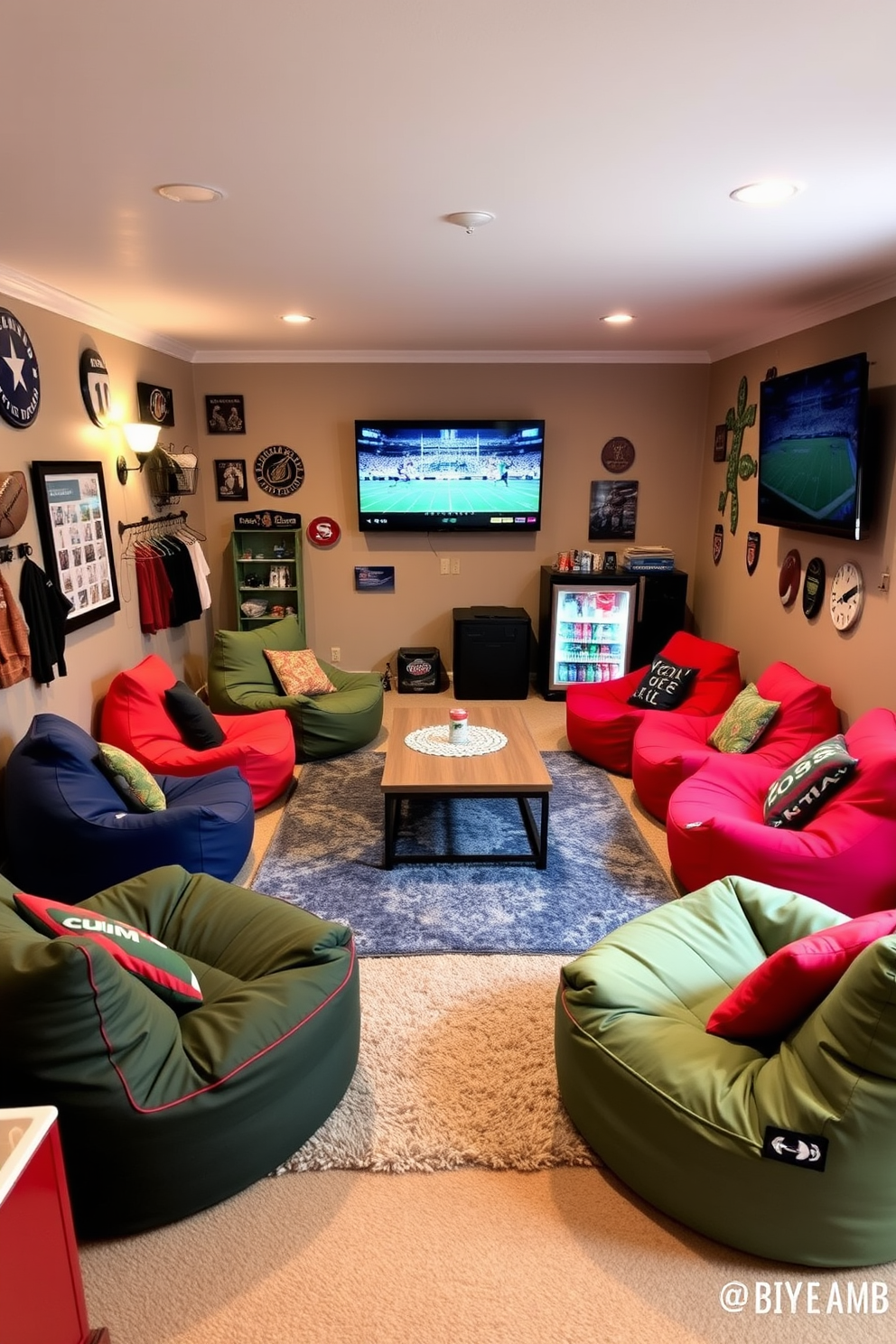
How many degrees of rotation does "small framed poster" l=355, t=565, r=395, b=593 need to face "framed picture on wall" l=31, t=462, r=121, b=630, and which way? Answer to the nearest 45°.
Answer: approximately 45° to its right

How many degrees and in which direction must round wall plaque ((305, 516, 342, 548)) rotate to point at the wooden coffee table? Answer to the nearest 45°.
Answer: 0° — it already faces it

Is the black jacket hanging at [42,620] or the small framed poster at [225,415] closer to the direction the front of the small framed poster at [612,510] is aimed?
the black jacket hanging

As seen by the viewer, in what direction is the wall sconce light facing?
to the viewer's right

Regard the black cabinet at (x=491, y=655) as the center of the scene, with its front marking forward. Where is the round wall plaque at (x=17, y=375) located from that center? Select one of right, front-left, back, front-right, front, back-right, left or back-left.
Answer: front-right

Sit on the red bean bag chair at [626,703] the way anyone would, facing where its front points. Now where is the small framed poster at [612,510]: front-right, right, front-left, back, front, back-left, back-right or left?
back-right

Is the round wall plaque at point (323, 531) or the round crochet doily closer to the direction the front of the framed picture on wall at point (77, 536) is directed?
the round crochet doily

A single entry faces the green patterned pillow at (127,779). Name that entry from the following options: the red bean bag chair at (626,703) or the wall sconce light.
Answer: the red bean bag chair
